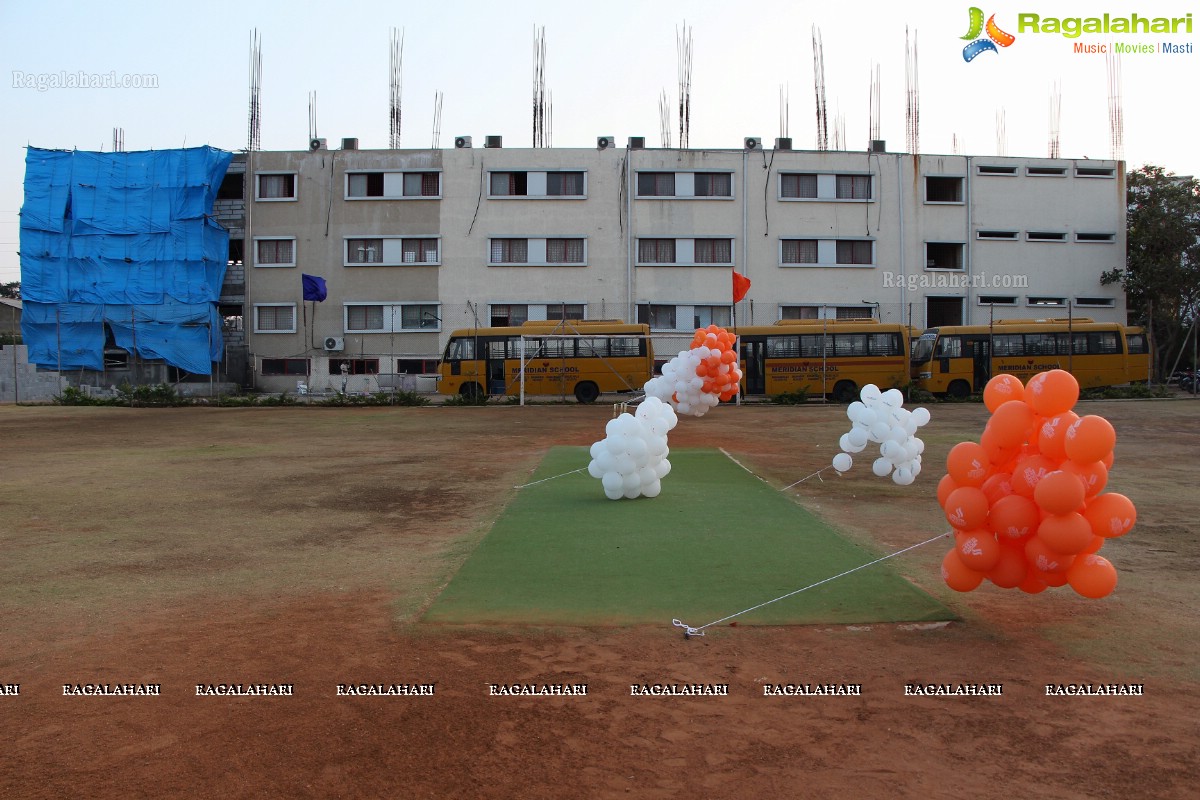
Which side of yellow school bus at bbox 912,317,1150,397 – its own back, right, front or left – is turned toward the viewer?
left

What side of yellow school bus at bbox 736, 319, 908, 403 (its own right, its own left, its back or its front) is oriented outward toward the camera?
left

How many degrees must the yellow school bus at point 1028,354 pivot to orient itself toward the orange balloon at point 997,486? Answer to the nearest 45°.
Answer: approximately 90° to its left

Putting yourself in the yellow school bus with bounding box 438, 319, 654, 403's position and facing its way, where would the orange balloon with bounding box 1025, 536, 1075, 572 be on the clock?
The orange balloon is roughly at 9 o'clock from the yellow school bus.

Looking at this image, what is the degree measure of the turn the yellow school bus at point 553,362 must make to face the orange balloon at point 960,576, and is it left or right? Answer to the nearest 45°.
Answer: approximately 90° to its left

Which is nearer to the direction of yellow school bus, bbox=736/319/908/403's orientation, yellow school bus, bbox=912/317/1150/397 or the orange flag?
the orange flag

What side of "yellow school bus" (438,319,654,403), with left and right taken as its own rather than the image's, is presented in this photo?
left

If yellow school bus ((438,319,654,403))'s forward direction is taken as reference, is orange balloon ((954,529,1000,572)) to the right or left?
on its left
